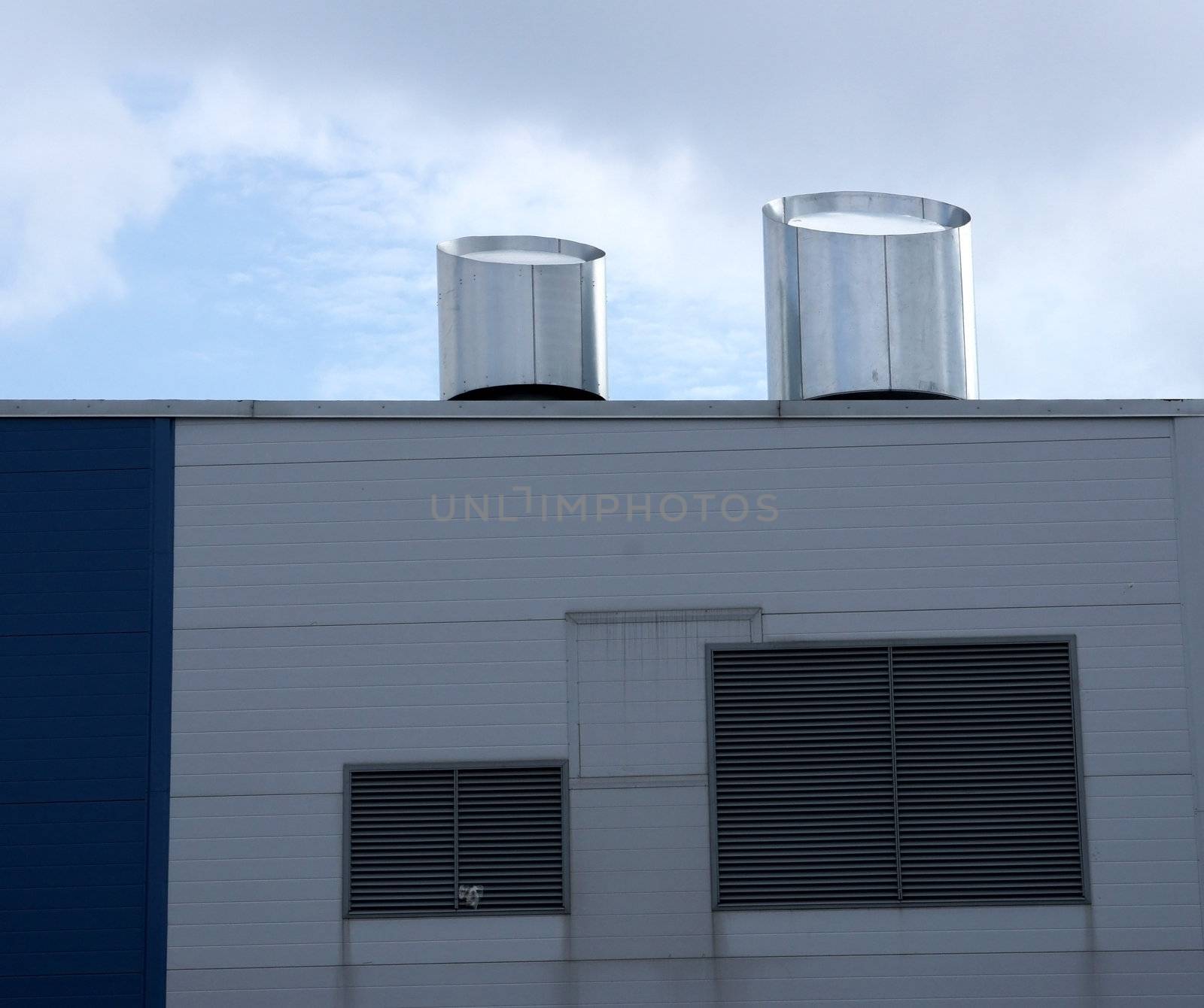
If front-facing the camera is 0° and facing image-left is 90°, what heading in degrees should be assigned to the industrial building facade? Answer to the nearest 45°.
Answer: approximately 0°
